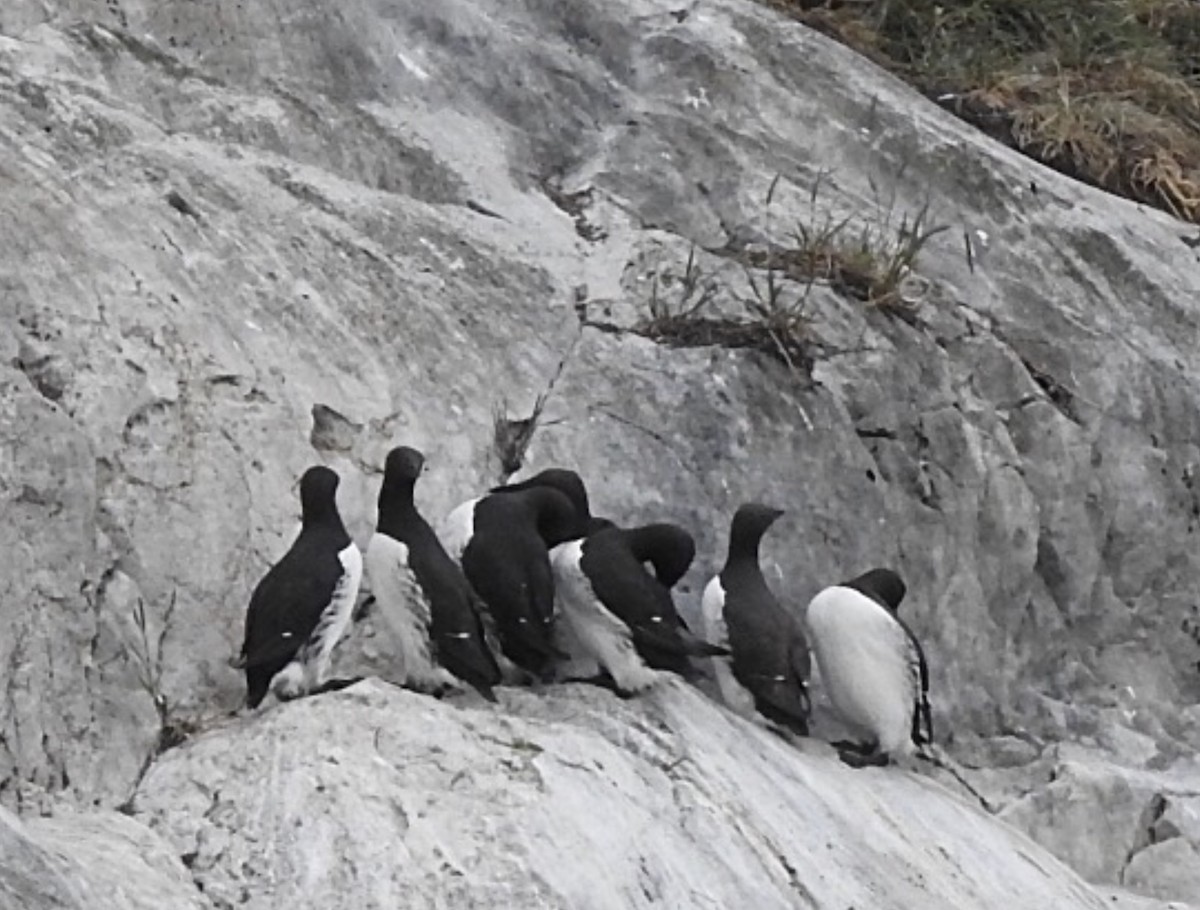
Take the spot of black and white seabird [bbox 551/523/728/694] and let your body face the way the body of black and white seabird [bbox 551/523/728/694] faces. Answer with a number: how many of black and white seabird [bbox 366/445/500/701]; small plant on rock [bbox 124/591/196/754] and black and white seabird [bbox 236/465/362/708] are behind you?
0

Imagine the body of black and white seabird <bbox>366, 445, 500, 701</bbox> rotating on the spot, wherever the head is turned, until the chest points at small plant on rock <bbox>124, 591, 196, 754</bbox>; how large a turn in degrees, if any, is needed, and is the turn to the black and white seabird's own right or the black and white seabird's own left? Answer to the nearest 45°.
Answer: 0° — it already faces it

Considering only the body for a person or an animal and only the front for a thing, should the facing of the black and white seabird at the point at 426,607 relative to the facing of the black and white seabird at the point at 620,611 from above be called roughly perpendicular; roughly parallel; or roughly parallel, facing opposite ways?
roughly parallel

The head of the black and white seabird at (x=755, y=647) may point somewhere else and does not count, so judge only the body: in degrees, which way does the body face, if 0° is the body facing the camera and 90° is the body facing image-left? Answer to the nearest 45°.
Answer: approximately 135°

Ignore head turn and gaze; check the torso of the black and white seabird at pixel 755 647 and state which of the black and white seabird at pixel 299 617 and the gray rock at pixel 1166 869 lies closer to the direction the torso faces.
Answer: the black and white seabird

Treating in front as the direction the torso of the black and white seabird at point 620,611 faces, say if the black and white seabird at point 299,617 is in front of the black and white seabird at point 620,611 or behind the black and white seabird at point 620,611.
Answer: in front

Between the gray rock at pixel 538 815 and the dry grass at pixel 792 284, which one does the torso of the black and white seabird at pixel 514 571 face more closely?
the dry grass
